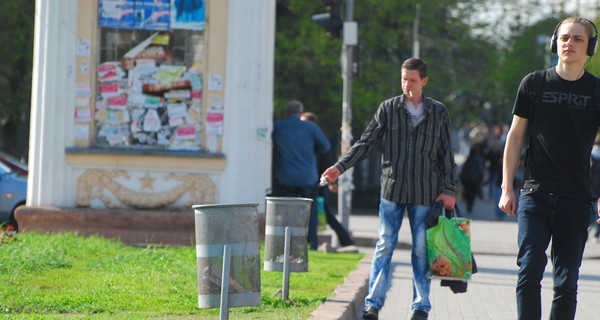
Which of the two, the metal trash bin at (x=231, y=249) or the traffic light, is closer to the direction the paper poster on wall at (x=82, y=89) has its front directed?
the metal trash bin

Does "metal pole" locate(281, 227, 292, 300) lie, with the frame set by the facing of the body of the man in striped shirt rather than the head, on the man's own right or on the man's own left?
on the man's own right

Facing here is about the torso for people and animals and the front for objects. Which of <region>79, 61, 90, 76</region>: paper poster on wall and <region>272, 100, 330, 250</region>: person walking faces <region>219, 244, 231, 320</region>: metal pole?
the paper poster on wall

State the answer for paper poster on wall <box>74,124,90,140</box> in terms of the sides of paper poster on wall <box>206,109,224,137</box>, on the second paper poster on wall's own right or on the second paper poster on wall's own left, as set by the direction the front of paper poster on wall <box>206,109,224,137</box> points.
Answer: on the second paper poster on wall's own right

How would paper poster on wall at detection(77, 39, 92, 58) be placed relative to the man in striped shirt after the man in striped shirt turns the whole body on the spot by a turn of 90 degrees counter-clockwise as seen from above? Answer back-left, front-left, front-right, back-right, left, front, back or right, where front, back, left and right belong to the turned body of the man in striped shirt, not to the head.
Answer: back-left

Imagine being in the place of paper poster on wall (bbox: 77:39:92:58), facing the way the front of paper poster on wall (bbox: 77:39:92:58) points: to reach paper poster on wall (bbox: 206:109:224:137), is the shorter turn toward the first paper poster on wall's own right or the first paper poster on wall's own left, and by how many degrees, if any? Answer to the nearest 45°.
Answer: approximately 90° to the first paper poster on wall's own left

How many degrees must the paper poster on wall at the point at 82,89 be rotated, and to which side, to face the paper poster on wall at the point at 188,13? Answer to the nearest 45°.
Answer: approximately 90° to its left

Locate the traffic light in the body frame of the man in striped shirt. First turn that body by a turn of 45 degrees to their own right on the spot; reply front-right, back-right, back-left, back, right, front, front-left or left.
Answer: back-right

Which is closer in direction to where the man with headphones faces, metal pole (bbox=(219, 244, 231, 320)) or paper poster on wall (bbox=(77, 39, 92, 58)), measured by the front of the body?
the metal pole

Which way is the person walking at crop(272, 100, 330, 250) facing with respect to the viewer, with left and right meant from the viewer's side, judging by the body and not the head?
facing away from the viewer

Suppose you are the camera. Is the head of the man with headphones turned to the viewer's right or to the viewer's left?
to the viewer's left

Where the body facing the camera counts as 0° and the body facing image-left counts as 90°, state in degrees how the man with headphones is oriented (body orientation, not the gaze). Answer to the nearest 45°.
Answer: approximately 0°

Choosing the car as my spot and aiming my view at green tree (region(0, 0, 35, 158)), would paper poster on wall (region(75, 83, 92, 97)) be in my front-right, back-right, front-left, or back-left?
back-right
